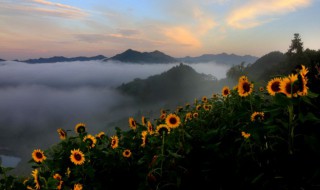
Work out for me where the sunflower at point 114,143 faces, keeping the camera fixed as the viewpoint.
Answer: facing the viewer and to the left of the viewer

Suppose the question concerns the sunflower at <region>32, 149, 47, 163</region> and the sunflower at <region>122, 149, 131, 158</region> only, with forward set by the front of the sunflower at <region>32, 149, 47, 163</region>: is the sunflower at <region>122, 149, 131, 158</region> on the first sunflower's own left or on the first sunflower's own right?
on the first sunflower's own left

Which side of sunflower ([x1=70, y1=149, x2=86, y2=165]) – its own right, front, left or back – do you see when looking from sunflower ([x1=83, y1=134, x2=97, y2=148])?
back

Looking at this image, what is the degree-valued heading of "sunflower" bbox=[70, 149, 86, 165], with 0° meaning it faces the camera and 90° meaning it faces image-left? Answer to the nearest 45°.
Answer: approximately 0°
